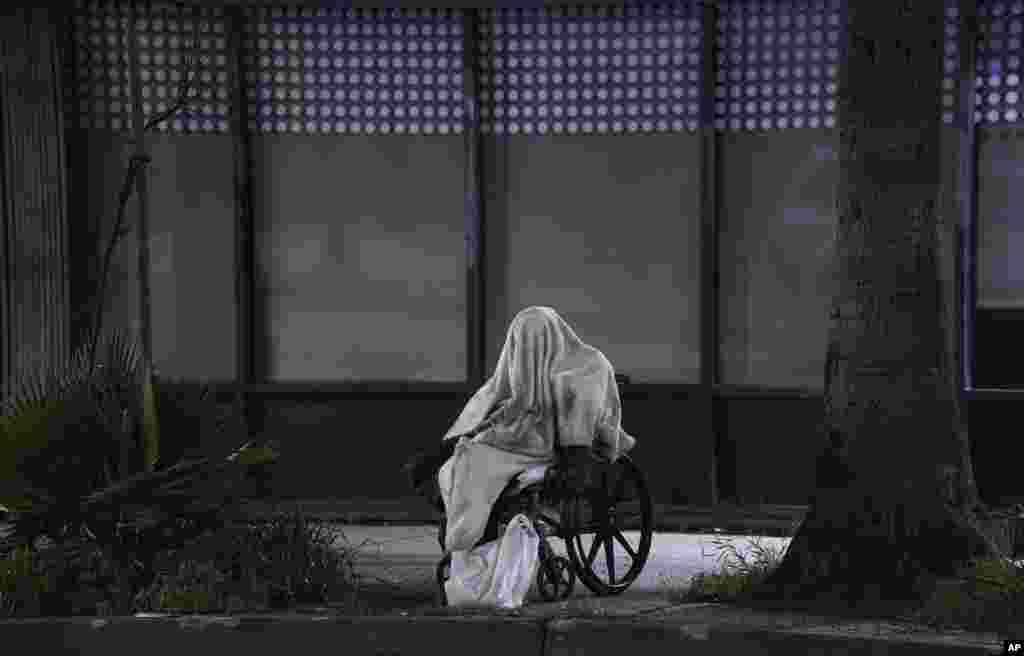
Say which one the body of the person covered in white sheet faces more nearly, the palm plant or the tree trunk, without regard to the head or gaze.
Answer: the palm plant

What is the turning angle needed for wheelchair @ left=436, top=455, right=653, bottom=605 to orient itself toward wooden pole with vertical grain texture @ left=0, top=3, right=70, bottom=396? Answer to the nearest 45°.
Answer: approximately 90° to its right
